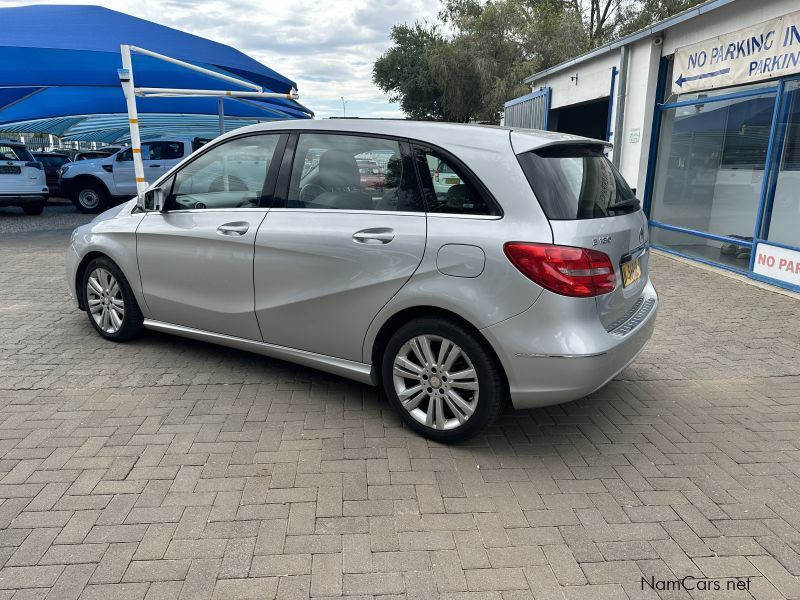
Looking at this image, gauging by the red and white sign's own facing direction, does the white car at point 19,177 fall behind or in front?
in front

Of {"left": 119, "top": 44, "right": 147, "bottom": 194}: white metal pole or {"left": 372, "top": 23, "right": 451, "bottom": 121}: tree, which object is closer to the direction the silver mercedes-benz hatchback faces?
the white metal pole

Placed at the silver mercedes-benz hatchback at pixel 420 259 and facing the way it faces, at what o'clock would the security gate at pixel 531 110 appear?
The security gate is roughly at 2 o'clock from the silver mercedes-benz hatchback.

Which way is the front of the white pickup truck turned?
to the viewer's left

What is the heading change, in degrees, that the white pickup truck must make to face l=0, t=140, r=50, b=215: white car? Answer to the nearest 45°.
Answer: approximately 45° to its left

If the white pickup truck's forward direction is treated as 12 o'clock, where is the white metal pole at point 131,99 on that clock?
The white metal pole is roughly at 9 o'clock from the white pickup truck.

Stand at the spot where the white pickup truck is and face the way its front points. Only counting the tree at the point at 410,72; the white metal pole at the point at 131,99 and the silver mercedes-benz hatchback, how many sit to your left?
2

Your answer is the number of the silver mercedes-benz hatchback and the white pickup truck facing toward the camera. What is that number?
0

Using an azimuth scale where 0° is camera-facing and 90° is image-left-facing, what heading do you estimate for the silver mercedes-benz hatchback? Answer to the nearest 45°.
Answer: approximately 135°

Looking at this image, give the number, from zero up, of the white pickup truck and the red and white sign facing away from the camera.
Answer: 0

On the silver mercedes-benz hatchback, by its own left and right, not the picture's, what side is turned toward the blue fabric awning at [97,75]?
front
